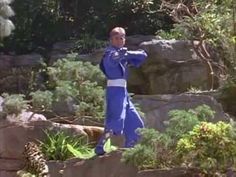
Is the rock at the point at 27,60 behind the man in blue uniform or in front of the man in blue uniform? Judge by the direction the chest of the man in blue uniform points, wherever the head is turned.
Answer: behind

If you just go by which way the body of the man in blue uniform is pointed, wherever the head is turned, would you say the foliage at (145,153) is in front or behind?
in front

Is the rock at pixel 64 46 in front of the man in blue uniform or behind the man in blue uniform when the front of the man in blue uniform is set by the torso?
behind

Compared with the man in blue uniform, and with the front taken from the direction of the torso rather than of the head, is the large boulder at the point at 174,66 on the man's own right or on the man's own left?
on the man's own left

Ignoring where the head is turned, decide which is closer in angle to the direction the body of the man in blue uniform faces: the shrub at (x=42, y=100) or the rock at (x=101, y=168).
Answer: the rock

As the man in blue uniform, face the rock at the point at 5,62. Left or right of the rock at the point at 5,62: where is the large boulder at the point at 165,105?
right

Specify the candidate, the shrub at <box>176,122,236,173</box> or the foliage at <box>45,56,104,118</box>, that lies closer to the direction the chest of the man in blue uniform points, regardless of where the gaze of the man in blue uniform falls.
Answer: the shrub

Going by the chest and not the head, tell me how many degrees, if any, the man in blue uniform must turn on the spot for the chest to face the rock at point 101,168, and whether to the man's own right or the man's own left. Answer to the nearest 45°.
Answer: approximately 45° to the man's own right
